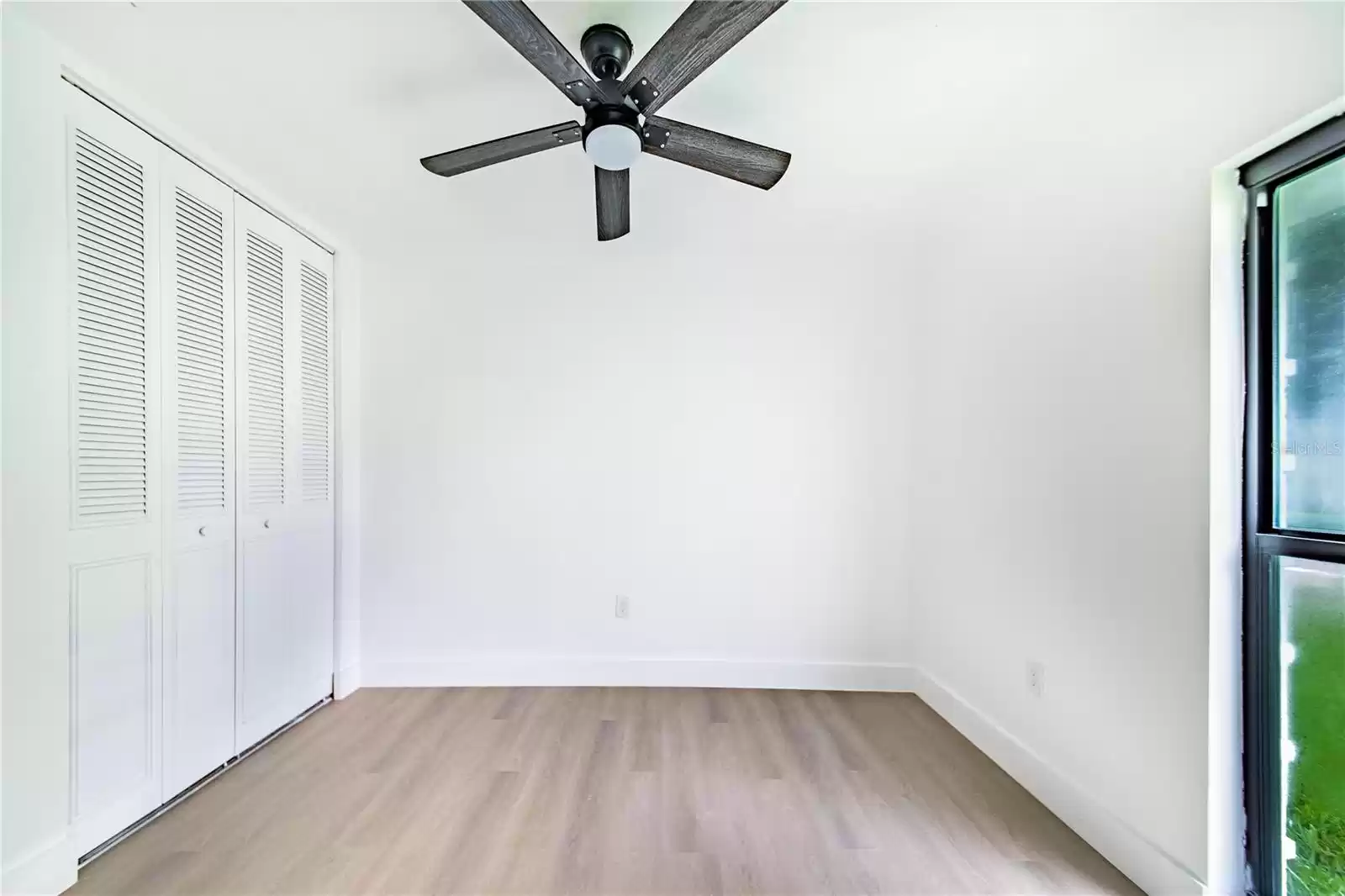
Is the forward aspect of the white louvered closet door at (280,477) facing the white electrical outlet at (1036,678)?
yes

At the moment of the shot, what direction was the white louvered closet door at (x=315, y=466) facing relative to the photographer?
facing the viewer and to the right of the viewer

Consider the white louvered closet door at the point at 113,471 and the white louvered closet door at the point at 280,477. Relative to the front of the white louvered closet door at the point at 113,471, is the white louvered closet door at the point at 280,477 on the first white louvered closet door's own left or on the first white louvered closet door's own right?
on the first white louvered closet door's own left

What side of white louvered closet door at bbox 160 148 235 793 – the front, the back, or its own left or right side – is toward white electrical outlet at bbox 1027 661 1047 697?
front

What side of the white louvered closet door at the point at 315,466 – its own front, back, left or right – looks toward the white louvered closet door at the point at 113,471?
right

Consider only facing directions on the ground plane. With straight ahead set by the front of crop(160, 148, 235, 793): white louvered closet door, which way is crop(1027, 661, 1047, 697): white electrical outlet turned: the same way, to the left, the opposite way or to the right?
the opposite way

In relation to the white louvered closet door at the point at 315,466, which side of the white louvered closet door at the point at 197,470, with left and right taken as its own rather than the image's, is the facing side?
left

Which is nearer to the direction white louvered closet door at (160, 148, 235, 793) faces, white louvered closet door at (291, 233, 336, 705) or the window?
the window

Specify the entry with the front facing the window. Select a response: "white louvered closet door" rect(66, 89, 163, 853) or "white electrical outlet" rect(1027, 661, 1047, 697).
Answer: the white louvered closet door

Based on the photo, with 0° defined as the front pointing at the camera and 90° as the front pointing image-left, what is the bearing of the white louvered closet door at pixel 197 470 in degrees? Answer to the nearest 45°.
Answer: approximately 315°

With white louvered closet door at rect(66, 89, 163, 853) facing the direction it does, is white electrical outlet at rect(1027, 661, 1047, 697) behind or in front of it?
in front

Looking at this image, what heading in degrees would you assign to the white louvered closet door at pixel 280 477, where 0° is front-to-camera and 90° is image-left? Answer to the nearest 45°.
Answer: approximately 315°
